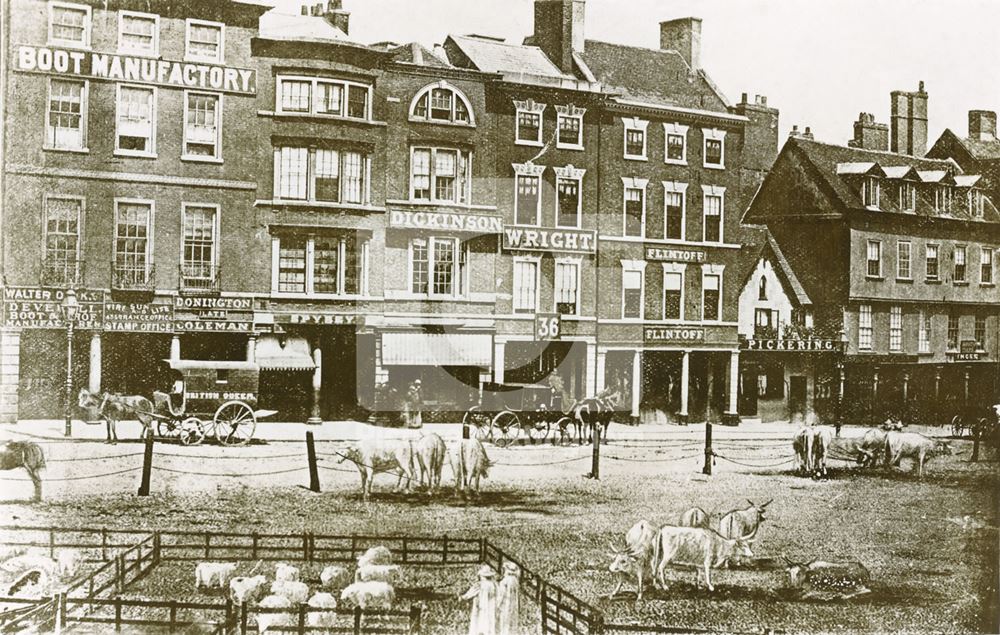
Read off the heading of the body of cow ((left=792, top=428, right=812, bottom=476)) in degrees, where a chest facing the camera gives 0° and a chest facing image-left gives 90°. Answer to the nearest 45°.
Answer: approximately 180°

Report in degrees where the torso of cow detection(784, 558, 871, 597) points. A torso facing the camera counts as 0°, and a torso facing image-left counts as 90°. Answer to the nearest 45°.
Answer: approximately 90°

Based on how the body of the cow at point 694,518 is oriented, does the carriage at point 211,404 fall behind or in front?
behind

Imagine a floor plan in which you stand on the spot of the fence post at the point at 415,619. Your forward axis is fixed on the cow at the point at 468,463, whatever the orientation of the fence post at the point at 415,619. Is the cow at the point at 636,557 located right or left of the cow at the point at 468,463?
right

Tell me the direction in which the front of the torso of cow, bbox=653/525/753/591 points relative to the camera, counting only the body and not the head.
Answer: to the viewer's right

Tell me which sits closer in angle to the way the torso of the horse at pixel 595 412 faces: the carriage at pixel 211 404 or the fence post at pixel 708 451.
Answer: the fence post

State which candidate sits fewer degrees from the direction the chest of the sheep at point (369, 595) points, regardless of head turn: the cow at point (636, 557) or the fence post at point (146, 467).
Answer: the fence post
